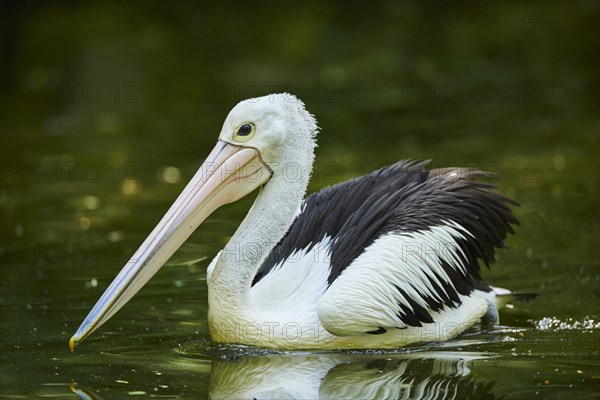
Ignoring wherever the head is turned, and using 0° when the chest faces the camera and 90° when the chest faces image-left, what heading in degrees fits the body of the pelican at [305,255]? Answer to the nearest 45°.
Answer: approximately 90°
